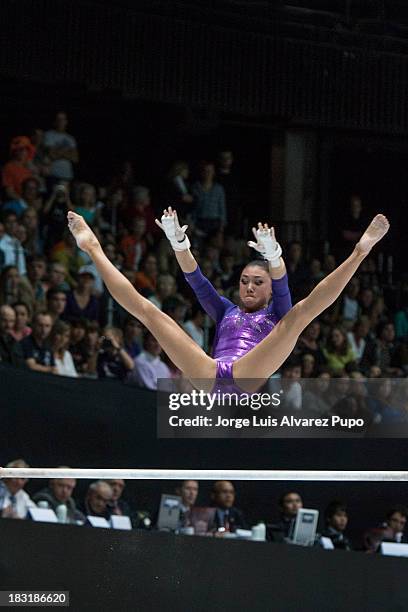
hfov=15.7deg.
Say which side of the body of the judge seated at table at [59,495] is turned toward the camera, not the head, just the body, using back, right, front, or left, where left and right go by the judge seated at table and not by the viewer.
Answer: front

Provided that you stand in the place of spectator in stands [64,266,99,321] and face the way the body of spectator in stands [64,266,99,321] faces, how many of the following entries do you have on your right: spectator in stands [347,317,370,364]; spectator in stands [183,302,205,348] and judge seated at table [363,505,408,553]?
0

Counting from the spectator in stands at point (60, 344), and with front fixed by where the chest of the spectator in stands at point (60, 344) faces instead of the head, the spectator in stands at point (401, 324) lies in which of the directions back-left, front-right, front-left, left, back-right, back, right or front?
left

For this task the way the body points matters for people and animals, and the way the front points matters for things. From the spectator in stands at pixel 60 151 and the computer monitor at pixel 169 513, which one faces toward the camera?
the spectator in stands

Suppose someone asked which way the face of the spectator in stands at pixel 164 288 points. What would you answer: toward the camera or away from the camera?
toward the camera

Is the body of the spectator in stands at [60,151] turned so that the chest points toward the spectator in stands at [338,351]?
no

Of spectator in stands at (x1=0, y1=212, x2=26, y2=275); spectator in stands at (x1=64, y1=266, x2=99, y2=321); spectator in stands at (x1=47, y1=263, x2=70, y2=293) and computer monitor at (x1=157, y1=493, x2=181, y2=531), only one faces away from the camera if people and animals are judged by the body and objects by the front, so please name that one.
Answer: the computer monitor

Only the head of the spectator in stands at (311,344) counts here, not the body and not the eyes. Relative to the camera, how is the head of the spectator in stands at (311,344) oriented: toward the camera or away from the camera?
toward the camera

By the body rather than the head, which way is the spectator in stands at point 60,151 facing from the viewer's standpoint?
toward the camera

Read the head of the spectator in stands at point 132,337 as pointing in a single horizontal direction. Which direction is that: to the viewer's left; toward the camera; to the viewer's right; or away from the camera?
toward the camera

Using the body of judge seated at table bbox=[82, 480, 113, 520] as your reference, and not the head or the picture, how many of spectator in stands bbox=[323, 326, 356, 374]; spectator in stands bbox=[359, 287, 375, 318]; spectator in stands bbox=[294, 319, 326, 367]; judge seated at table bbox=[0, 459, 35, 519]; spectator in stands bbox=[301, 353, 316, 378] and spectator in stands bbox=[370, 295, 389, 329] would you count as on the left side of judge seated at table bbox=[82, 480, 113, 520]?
5

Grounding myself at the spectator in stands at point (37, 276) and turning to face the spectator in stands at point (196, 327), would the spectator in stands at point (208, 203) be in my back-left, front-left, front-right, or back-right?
front-left

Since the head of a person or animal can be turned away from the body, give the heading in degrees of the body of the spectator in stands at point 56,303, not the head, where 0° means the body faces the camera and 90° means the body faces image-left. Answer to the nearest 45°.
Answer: approximately 315°

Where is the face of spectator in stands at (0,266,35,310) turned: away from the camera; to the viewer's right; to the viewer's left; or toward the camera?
toward the camera

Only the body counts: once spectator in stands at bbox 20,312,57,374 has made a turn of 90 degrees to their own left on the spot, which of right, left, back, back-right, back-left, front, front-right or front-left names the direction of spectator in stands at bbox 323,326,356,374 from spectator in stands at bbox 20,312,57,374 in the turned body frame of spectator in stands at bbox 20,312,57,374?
front

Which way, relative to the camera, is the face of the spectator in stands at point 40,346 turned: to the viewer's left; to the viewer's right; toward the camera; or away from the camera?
toward the camera
